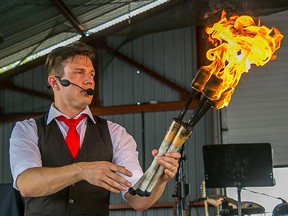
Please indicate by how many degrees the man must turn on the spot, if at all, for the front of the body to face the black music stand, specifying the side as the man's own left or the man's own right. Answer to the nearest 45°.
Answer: approximately 135° to the man's own left

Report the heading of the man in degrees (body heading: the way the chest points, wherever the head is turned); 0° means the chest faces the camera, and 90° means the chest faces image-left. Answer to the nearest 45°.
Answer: approximately 0°
